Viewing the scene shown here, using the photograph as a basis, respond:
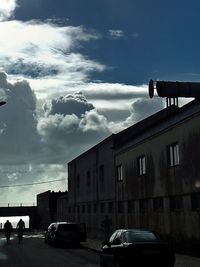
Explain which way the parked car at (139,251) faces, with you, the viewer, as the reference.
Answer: facing away from the viewer and to the left of the viewer

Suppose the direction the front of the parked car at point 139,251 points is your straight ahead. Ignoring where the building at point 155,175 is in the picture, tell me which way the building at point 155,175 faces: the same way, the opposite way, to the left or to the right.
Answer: to the left

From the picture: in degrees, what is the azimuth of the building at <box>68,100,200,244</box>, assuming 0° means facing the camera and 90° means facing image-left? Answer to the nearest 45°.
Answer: approximately 45°

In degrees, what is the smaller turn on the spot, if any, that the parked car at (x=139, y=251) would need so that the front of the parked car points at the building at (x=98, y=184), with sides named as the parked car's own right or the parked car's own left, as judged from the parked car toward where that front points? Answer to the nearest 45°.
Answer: approximately 45° to the parked car's own right

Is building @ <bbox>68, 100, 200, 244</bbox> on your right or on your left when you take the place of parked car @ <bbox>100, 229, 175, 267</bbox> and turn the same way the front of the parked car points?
on your right

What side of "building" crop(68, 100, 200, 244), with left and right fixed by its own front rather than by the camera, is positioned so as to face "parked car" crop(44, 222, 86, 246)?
right
